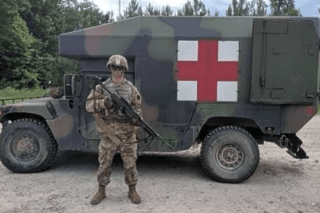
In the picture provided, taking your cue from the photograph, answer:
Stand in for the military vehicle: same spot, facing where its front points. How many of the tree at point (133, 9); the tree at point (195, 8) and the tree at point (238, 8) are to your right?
3

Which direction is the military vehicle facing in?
to the viewer's left

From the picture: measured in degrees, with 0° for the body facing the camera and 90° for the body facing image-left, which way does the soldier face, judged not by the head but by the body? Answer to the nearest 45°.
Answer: approximately 0°

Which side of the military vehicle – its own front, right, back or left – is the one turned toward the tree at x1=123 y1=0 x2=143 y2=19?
right

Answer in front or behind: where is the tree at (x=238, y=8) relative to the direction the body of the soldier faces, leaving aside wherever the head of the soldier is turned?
behind

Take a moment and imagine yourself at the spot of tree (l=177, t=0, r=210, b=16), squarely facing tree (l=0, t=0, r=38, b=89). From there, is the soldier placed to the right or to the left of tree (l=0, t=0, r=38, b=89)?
left

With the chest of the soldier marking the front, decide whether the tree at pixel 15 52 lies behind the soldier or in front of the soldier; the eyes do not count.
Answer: behind

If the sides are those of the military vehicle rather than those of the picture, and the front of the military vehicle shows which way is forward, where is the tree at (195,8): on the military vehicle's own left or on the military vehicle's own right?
on the military vehicle's own right

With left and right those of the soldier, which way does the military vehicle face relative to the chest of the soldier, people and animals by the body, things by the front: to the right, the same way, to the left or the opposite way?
to the right

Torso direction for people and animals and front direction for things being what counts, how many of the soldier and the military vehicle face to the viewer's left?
1

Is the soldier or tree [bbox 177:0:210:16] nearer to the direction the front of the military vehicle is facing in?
the soldier
